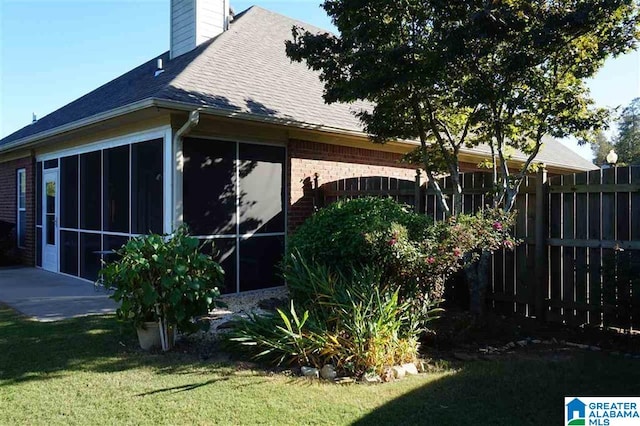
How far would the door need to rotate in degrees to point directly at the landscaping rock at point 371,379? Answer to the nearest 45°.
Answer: approximately 45° to its left

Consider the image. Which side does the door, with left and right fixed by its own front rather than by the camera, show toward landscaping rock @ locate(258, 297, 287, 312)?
left

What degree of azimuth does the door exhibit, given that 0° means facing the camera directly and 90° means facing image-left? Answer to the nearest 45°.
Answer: approximately 45°

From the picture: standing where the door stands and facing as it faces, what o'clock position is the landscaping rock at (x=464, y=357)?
The landscaping rock is roughly at 10 o'clock from the door.

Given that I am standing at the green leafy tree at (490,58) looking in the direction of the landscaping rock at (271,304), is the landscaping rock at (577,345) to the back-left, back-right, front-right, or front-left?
back-left

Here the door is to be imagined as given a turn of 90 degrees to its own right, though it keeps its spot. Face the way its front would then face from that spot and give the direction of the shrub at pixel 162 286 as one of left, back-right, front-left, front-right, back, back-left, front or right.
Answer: back-left

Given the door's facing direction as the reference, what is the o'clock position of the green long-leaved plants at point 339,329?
The green long-leaved plants is roughly at 10 o'clock from the door.

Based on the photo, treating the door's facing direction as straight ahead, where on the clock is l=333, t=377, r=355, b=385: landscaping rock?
The landscaping rock is roughly at 10 o'clock from the door.

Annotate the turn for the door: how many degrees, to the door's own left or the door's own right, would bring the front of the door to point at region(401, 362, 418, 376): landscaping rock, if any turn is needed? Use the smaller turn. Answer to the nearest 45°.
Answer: approximately 45° to the door's own left

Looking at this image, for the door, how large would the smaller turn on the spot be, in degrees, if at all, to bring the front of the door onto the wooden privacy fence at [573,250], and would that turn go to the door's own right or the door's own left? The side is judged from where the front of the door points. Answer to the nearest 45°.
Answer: approximately 90° to the door's own left

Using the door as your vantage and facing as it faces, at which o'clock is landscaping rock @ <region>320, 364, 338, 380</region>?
The landscaping rock is roughly at 10 o'clock from the door.
